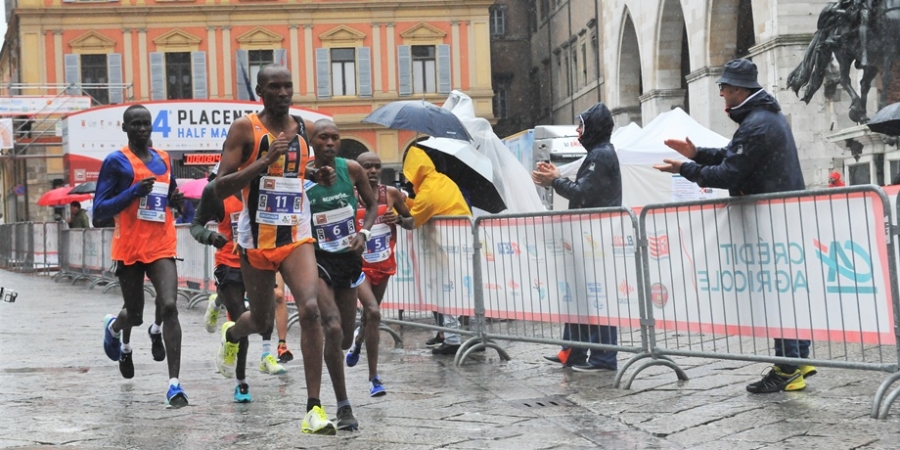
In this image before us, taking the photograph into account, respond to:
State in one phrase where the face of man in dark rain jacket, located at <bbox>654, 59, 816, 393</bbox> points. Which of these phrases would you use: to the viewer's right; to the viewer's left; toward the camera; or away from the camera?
to the viewer's left

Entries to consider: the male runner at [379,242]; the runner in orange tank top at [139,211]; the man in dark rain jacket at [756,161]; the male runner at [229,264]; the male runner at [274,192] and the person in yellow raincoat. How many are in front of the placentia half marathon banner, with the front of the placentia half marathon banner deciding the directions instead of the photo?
6

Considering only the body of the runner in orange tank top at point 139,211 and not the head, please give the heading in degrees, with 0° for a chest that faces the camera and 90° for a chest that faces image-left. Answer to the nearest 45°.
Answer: approximately 315°

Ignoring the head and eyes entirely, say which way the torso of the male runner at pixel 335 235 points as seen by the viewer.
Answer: toward the camera

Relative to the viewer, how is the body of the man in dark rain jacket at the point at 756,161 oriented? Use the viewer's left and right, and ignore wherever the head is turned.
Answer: facing to the left of the viewer

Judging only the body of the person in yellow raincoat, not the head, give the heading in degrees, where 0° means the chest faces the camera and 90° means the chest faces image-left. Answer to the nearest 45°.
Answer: approximately 90°

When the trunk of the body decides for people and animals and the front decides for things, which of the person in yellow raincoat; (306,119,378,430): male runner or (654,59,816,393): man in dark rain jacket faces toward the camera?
the male runner

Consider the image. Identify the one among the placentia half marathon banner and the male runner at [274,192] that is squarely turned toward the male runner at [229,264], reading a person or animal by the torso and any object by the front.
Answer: the placentia half marathon banner

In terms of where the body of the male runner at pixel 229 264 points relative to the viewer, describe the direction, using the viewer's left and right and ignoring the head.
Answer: facing the viewer and to the right of the viewer

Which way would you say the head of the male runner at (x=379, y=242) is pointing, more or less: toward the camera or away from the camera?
toward the camera

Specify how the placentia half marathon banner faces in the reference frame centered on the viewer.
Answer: facing the viewer

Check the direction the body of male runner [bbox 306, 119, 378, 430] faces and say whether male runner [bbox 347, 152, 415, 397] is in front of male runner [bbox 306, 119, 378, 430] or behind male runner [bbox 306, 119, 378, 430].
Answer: behind

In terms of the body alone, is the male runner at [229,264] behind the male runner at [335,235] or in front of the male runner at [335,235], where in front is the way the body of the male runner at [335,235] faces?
behind

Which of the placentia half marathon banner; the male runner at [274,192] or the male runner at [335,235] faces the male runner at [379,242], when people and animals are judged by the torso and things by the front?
the placentia half marathon banner

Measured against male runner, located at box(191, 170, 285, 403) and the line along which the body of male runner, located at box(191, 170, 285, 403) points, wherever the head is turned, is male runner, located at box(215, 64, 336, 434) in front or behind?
in front

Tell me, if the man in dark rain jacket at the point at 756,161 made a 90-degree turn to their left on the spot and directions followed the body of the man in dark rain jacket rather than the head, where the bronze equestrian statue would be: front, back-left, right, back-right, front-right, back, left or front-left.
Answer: back

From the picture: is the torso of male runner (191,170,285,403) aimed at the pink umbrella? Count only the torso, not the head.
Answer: no
